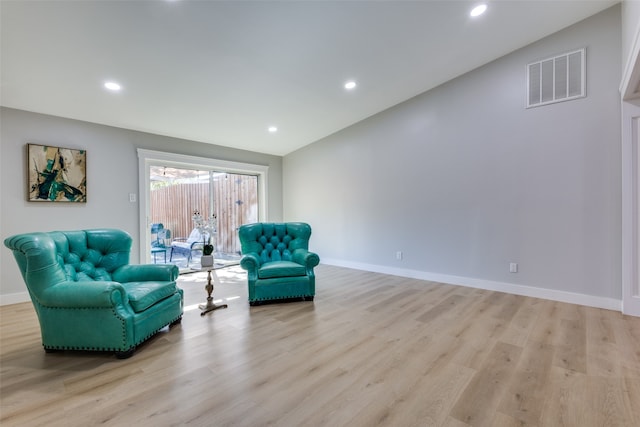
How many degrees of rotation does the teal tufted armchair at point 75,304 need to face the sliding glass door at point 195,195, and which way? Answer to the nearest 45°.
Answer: approximately 90° to its left

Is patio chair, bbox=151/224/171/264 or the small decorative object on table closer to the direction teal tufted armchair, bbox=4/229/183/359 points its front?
the small decorative object on table

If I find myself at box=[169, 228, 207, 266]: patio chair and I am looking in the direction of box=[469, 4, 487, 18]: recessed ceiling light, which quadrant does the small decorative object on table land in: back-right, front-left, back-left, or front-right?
front-right

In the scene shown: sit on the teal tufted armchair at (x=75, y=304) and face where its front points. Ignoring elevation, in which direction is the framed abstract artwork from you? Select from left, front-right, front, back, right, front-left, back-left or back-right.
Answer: back-left

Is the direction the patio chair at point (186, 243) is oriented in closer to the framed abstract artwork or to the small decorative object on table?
the framed abstract artwork

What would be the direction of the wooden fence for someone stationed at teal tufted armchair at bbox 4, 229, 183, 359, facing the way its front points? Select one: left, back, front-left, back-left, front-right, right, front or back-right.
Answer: left

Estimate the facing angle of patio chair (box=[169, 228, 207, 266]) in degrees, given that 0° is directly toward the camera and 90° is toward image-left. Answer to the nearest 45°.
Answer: approximately 45°

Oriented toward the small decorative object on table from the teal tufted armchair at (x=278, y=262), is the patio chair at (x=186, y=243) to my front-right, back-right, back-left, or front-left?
front-right

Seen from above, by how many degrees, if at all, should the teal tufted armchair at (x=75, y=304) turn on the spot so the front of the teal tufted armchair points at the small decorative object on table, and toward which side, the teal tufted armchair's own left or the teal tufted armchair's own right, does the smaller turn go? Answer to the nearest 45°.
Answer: approximately 90° to the teal tufted armchair's own left

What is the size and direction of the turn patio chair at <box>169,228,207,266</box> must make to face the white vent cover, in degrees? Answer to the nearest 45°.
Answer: approximately 90° to its left

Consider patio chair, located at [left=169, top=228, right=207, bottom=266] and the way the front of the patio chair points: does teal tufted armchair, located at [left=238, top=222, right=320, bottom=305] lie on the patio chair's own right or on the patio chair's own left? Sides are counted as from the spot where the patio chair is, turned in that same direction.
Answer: on the patio chair's own left

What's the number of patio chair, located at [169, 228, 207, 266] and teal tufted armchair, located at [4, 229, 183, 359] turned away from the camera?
0

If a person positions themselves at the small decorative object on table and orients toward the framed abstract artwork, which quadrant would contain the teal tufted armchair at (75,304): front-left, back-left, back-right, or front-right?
front-left

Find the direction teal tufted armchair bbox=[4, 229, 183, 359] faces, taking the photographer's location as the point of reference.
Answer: facing the viewer and to the right of the viewer

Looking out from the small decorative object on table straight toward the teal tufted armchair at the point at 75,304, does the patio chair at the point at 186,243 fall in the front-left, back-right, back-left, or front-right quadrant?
back-right

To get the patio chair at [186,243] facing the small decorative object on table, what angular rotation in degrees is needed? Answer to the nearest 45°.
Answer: approximately 45° to its left
